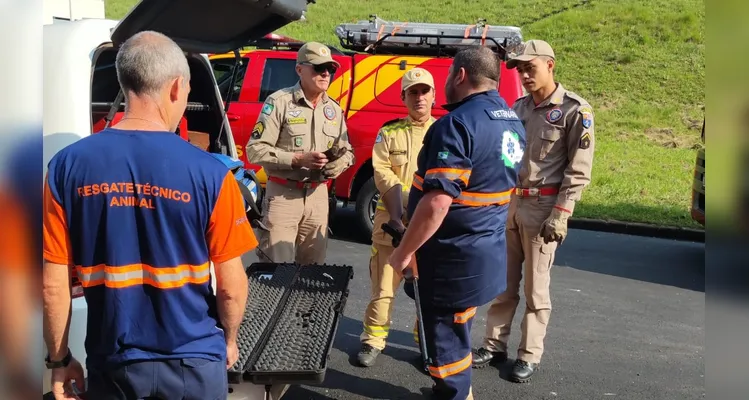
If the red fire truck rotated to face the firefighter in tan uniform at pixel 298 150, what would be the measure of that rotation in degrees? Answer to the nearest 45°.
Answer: approximately 90° to its left

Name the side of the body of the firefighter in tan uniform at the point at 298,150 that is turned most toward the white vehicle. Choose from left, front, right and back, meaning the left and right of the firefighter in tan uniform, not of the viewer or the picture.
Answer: right

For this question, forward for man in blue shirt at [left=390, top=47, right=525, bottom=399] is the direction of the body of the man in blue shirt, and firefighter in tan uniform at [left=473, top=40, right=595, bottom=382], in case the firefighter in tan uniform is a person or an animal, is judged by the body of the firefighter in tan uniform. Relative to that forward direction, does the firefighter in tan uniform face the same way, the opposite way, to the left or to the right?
to the left

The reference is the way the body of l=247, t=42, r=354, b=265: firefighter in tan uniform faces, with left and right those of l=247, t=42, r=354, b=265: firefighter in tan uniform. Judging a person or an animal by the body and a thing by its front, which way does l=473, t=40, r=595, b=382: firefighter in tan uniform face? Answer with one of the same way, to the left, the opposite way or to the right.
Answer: to the right

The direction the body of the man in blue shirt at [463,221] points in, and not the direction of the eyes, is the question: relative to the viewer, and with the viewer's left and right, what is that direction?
facing away from the viewer and to the left of the viewer

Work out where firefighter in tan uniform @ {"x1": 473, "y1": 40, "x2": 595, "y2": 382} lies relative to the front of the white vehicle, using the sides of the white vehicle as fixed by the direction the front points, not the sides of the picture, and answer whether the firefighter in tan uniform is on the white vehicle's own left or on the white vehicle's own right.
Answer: on the white vehicle's own right

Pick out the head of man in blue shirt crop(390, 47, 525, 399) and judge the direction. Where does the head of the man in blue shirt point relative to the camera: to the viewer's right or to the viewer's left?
to the viewer's left

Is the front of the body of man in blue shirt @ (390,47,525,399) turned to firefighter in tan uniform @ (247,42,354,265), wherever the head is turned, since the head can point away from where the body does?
yes

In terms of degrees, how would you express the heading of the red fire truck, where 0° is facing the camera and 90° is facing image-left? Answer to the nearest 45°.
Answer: approximately 90°

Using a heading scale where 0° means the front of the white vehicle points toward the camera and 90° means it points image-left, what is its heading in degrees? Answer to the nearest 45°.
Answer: approximately 135°

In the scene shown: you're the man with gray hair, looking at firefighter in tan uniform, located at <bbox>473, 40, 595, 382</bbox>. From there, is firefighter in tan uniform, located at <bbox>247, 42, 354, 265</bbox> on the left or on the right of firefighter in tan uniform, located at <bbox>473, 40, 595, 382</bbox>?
left
